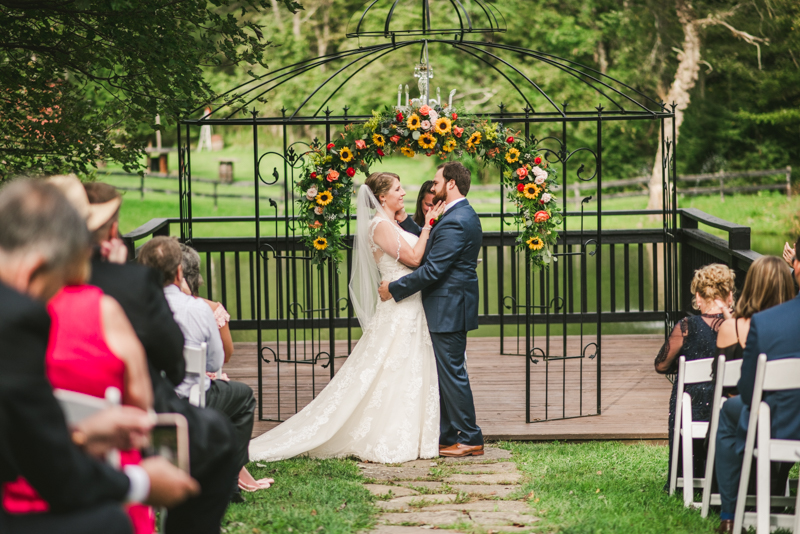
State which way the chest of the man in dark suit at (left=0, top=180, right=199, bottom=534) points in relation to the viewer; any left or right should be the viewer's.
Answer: facing away from the viewer and to the right of the viewer

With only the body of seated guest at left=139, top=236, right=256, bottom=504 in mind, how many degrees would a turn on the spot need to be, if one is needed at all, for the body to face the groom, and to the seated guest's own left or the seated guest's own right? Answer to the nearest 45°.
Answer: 0° — they already face them

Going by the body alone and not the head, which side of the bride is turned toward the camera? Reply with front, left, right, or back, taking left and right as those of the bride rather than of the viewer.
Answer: right

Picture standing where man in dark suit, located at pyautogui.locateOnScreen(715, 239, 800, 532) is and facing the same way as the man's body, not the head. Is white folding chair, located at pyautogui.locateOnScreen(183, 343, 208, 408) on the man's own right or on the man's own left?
on the man's own left

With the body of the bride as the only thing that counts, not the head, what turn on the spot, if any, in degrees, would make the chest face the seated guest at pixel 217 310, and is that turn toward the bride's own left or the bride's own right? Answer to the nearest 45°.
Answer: approximately 135° to the bride's own right

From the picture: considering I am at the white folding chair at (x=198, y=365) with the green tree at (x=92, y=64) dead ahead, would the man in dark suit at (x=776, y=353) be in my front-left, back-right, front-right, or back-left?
back-right

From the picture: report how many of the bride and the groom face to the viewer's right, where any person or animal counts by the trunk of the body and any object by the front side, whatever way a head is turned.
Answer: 1

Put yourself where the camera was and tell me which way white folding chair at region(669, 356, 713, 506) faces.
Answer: facing away from the viewer and to the left of the viewer

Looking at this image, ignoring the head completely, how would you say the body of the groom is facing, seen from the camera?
to the viewer's left

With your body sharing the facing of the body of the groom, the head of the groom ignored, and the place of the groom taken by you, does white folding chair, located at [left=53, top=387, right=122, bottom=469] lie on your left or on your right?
on your left

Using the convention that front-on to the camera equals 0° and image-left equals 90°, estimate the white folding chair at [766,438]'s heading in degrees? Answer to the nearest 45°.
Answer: approximately 135°
